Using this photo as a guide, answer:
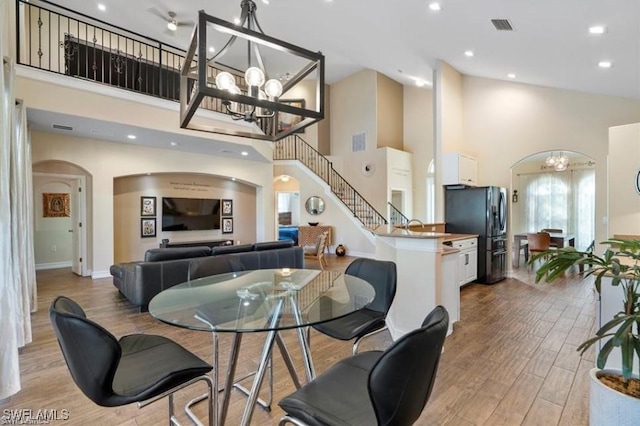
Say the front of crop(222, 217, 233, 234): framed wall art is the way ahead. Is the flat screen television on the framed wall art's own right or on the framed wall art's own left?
on the framed wall art's own right

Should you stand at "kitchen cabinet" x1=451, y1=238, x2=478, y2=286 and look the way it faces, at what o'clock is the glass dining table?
The glass dining table is roughly at 2 o'clock from the kitchen cabinet.

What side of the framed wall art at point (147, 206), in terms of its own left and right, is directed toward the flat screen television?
left

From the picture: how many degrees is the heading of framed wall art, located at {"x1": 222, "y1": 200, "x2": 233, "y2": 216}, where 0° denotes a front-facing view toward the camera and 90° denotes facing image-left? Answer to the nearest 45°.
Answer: approximately 0°

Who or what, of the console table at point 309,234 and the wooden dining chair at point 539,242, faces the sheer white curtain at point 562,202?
the wooden dining chair

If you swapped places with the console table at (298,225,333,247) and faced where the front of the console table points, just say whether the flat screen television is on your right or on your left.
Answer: on your right

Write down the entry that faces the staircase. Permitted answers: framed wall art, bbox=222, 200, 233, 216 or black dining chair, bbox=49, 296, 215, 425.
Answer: the black dining chair

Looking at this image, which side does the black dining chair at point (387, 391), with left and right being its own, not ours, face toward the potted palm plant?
right

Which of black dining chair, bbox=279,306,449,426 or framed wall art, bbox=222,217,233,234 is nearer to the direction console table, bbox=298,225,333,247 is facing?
the black dining chair

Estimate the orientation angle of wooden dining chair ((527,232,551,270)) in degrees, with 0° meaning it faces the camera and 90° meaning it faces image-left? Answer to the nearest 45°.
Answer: approximately 180°

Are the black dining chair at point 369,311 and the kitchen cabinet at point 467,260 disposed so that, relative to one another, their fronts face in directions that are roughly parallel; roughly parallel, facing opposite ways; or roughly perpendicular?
roughly perpendicular
